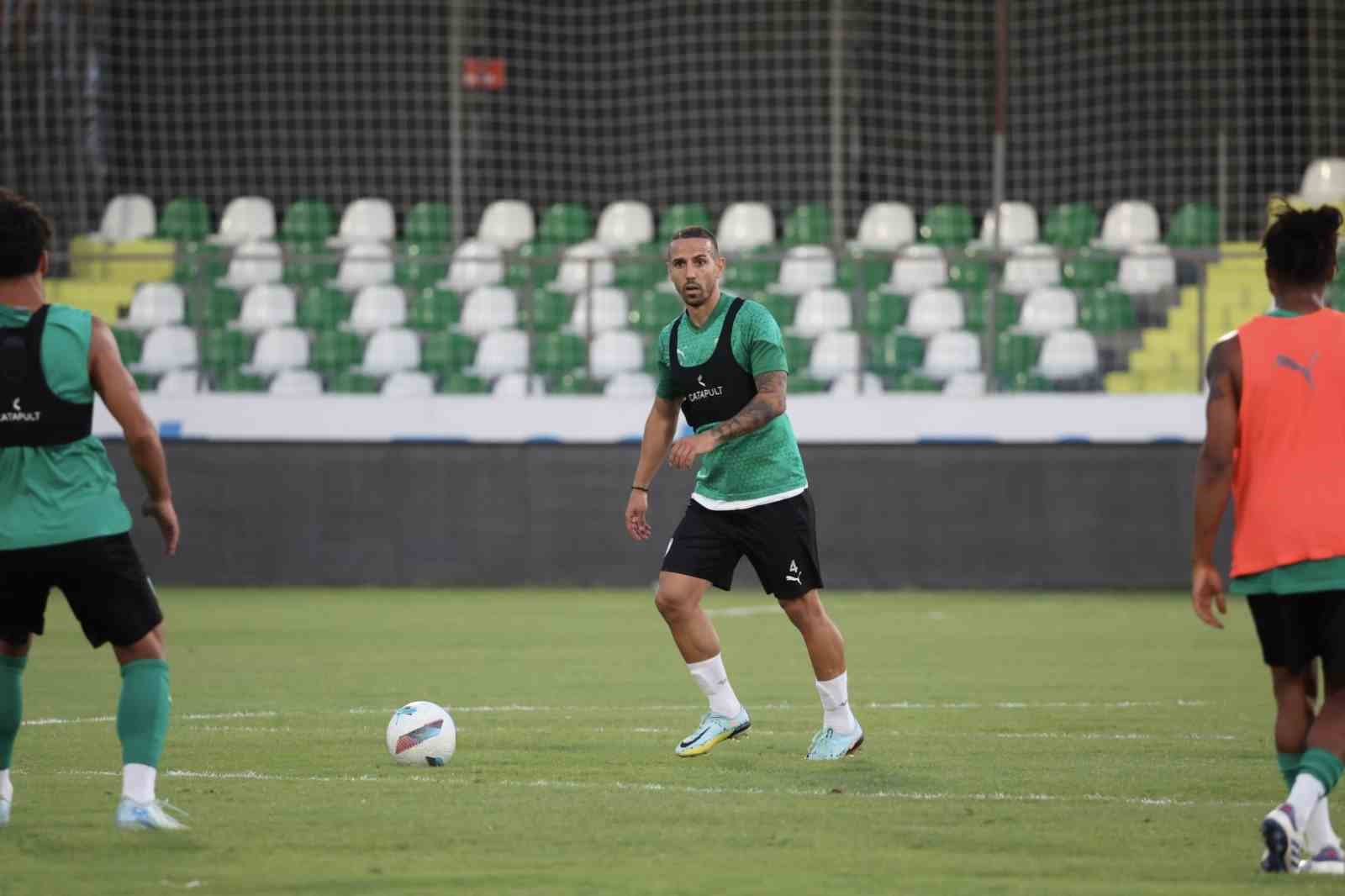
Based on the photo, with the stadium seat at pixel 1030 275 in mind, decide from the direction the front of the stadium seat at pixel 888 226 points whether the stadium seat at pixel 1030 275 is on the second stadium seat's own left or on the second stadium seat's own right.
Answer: on the second stadium seat's own left

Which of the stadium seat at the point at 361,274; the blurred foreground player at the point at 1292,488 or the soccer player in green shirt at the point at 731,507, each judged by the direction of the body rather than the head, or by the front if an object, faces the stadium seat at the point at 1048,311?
the blurred foreground player

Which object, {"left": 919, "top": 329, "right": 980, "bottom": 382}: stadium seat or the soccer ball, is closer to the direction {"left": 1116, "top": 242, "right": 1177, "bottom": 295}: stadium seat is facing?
the soccer ball

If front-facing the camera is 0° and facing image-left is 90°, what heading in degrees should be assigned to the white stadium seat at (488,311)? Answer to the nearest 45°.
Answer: approximately 45°

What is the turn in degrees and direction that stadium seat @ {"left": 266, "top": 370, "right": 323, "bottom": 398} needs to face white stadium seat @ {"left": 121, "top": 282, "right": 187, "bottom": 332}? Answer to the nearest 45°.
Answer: approximately 90° to its right

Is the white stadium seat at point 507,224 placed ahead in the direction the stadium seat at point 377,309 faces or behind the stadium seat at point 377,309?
behind

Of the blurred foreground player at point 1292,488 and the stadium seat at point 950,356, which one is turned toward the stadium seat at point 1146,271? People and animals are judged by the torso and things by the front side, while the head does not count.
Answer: the blurred foreground player

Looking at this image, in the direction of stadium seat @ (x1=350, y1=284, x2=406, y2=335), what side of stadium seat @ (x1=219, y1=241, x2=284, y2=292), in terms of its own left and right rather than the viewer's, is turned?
left
